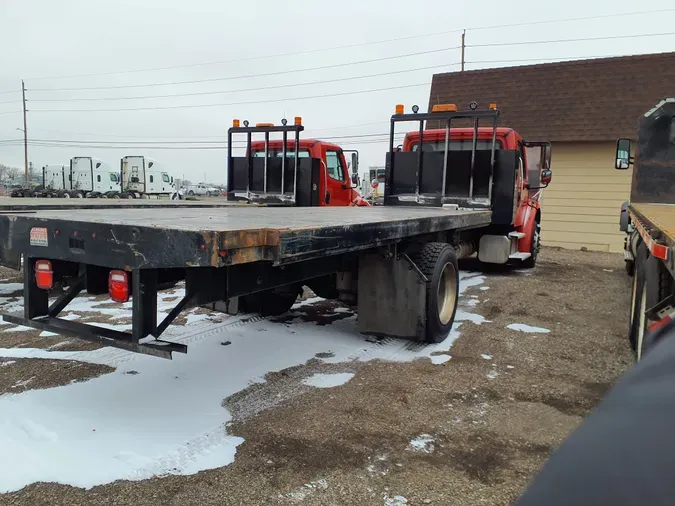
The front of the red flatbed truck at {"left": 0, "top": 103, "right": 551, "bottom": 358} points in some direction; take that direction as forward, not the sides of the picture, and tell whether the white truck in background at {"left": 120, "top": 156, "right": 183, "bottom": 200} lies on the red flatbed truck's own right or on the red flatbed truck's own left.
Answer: on the red flatbed truck's own left

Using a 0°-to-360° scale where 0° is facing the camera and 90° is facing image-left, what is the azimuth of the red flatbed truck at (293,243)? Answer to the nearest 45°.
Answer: approximately 225°

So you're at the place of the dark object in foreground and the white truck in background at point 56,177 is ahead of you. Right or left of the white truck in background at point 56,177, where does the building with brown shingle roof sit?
right

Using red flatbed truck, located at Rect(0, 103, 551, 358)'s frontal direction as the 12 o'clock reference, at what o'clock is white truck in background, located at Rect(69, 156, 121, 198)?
The white truck in background is roughly at 10 o'clock from the red flatbed truck.

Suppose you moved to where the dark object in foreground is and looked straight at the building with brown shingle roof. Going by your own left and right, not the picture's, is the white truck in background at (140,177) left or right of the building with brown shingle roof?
left

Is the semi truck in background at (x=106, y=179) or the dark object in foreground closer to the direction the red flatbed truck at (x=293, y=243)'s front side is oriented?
the semi truck in background

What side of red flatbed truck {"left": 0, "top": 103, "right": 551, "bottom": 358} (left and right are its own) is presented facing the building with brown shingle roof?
front

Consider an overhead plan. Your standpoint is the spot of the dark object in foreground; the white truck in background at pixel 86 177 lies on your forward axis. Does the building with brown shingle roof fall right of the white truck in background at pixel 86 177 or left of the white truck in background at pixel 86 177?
right

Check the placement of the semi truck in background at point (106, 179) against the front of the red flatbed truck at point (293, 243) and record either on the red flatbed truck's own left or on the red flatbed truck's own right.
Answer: on the red flatbed truck's own left

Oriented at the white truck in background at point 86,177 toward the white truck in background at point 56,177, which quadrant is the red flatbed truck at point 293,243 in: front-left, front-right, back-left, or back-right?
back-left

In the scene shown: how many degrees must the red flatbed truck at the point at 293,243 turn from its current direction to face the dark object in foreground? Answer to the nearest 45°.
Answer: approximately 135° to its right

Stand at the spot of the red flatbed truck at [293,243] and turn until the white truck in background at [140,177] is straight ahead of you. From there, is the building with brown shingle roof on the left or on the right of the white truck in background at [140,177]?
right

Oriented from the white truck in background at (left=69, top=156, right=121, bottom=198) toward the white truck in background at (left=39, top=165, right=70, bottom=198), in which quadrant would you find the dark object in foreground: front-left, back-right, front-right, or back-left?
back-left
